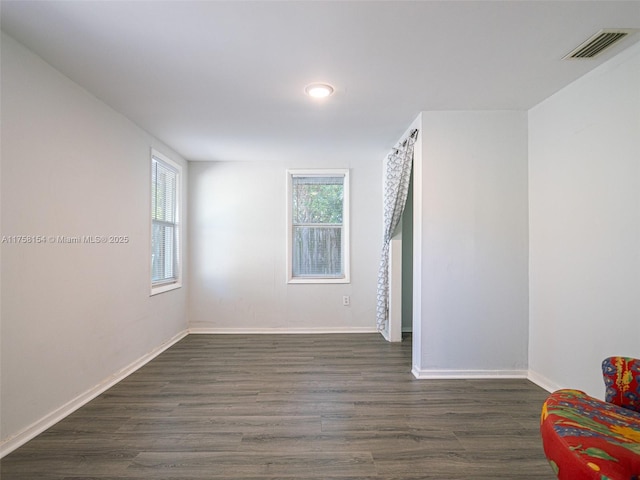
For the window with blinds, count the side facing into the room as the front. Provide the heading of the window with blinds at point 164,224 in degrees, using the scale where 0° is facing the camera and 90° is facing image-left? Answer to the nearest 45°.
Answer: approximately 315°

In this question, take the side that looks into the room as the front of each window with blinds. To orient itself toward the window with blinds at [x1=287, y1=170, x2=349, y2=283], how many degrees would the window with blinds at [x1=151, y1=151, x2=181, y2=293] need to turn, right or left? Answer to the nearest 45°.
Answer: approximately 45° to its left

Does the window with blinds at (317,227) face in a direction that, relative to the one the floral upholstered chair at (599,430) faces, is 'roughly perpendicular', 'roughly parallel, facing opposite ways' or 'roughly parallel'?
roughly perpendicular

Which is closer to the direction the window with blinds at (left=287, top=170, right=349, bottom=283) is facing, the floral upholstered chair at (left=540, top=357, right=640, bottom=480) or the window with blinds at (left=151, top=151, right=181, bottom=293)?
the floral upholstered chair

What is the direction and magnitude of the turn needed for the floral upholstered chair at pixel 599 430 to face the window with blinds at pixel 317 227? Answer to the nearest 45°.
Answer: approximately 90° to its right

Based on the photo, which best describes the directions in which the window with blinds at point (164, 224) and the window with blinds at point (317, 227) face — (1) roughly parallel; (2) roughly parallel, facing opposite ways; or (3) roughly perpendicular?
roughly perpendicular

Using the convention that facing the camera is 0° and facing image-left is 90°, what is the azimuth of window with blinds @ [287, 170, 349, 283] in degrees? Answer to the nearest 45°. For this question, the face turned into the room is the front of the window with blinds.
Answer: approximately 0°

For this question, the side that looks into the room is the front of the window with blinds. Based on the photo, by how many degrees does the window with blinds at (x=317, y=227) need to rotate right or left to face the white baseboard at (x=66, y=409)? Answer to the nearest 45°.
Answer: approximately 45° to its right
